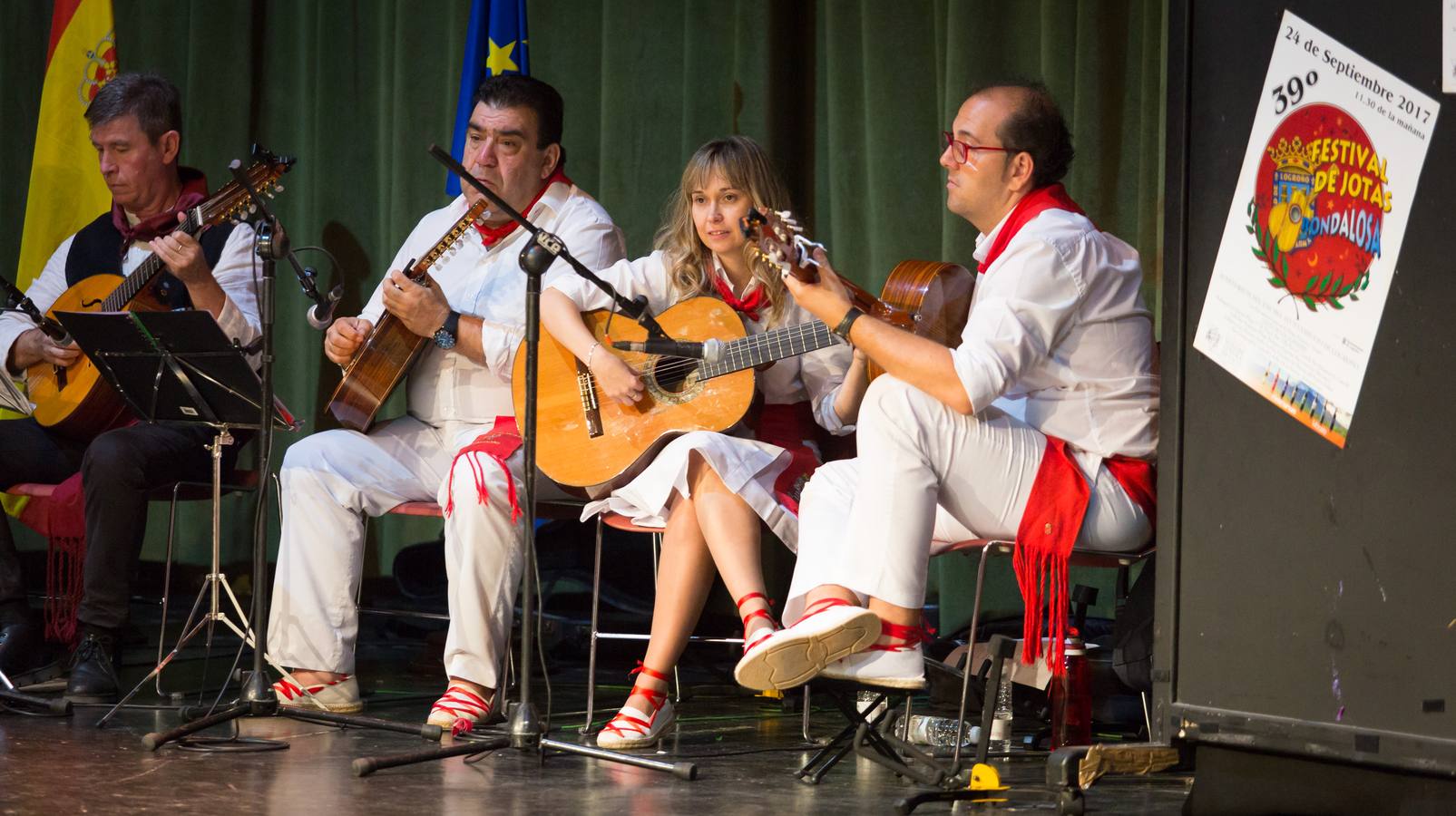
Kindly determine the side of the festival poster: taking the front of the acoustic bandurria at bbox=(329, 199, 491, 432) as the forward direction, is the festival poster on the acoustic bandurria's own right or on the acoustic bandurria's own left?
on the acoustic bandurria's own left

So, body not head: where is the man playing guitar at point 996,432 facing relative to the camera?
to the viewer's left

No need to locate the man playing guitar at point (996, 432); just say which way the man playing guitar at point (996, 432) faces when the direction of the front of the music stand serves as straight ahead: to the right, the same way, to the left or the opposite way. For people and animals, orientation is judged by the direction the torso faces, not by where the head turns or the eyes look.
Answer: to the left

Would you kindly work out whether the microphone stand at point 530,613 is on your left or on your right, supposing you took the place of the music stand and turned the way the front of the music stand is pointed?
on your right

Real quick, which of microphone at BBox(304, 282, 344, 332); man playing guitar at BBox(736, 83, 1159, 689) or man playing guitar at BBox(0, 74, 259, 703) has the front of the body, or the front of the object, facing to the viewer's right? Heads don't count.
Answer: the microphone

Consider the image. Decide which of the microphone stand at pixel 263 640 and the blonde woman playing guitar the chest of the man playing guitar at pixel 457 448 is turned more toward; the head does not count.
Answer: the microphone stand

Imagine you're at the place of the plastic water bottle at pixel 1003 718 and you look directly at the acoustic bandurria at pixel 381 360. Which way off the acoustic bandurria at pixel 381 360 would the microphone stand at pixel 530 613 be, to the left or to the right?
left

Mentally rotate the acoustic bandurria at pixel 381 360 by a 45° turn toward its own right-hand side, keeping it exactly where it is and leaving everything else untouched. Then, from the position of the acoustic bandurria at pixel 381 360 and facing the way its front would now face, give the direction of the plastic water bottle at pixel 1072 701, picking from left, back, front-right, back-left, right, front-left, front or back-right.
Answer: back

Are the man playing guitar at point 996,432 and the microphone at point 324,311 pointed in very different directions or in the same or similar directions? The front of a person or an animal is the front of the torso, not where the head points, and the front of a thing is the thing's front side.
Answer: very different directions
